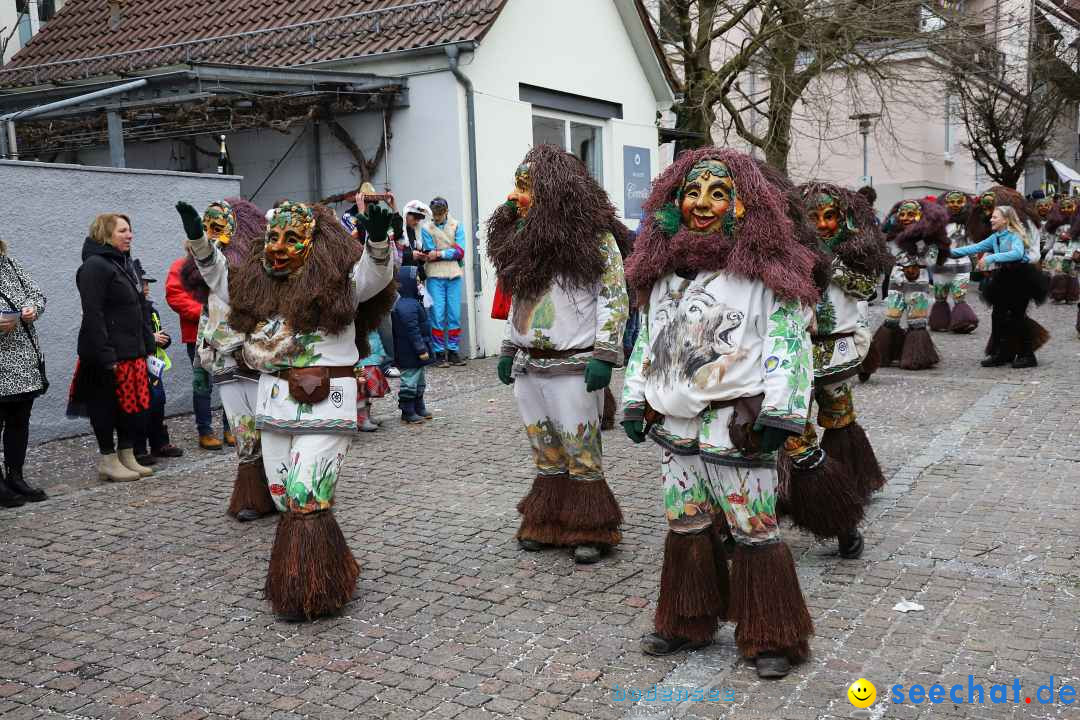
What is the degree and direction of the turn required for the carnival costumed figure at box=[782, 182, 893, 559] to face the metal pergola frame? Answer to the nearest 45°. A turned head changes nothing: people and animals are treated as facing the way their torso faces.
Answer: approximately 90° to its right

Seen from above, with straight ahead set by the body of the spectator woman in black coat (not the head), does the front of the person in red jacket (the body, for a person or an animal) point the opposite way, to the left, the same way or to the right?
the same way

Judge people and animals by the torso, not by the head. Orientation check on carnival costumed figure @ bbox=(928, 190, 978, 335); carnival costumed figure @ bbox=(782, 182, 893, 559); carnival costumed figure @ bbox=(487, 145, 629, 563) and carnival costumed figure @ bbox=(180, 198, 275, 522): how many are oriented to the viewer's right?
0

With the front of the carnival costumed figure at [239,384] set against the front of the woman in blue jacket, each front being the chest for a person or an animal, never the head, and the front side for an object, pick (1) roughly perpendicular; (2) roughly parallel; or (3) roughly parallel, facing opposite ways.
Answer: roughly perpendicular

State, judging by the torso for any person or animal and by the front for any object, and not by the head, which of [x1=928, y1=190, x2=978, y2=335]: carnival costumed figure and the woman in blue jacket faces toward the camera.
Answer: the carnival costumed figure

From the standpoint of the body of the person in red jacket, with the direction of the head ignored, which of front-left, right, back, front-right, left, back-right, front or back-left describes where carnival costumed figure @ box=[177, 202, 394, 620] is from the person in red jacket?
right

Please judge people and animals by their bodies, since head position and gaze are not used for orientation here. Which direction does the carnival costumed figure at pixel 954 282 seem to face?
toward the camera

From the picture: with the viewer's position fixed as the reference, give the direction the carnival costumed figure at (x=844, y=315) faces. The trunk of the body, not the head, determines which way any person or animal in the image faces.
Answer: facing the viewer and to the left of the viewer

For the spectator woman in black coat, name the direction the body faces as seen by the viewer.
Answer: to the viewer's right

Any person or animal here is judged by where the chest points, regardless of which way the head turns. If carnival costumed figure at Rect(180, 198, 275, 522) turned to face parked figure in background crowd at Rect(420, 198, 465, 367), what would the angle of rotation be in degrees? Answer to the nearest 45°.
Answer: approximately 180°

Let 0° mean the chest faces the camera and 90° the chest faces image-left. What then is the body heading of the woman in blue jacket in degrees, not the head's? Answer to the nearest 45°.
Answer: approximately 90°

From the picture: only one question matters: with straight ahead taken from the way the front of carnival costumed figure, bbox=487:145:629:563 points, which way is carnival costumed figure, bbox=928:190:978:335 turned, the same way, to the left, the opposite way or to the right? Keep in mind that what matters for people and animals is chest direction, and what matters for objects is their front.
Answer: the same way

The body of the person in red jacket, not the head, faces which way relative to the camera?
to the viewer's right
